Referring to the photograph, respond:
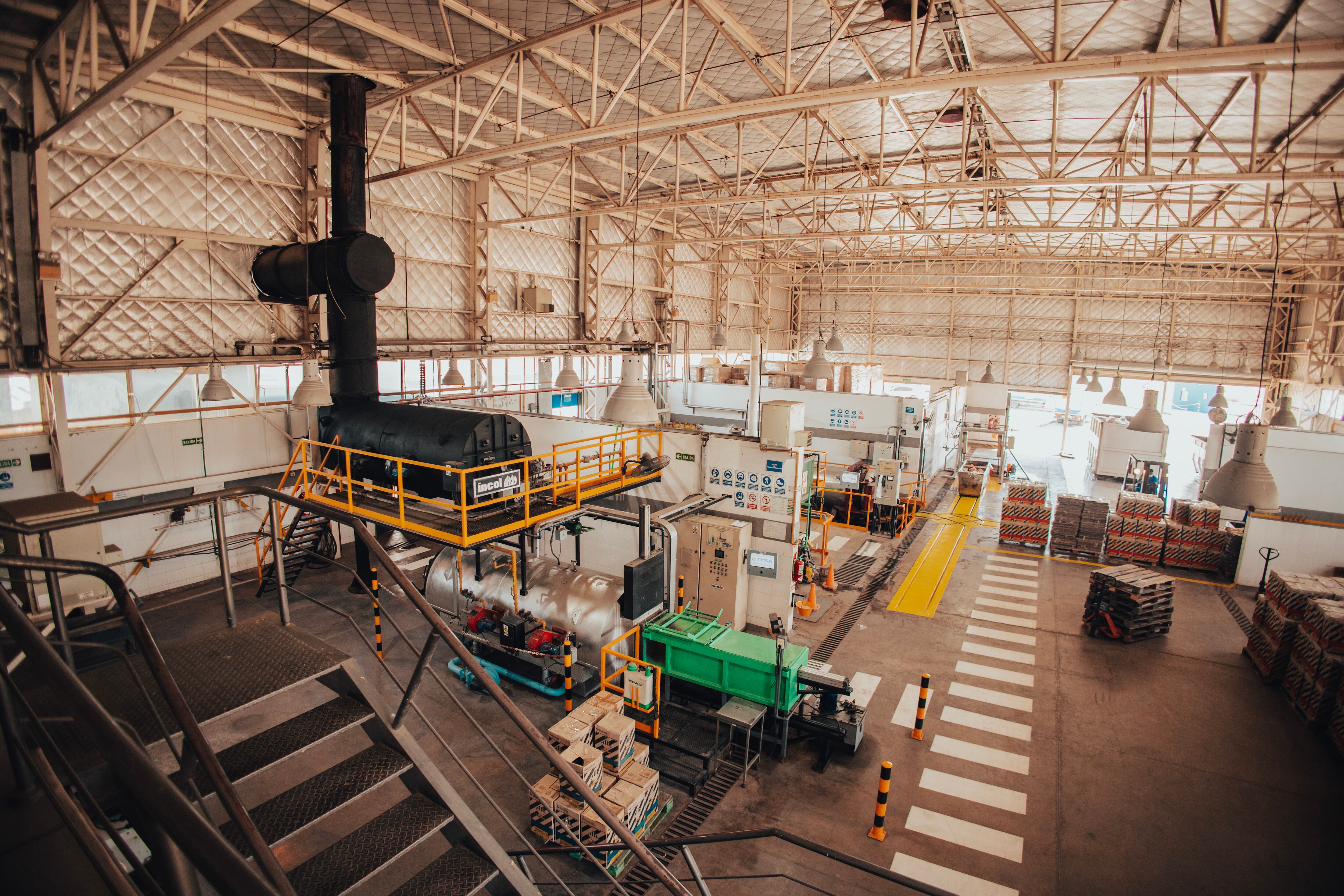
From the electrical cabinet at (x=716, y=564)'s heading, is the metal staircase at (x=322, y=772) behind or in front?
in front

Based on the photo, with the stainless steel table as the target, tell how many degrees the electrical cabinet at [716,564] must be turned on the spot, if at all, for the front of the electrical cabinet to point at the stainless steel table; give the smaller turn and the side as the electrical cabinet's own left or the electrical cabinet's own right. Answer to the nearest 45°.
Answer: approximately 45° to the electrical cabinet's own left

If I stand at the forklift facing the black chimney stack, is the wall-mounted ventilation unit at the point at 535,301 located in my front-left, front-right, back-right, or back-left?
front-right

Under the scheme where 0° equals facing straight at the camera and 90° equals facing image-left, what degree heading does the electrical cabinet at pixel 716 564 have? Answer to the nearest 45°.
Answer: approximately 45°

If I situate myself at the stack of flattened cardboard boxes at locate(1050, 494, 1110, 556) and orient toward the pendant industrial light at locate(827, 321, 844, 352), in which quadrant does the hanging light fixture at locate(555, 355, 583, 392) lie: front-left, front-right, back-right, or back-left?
front-left
